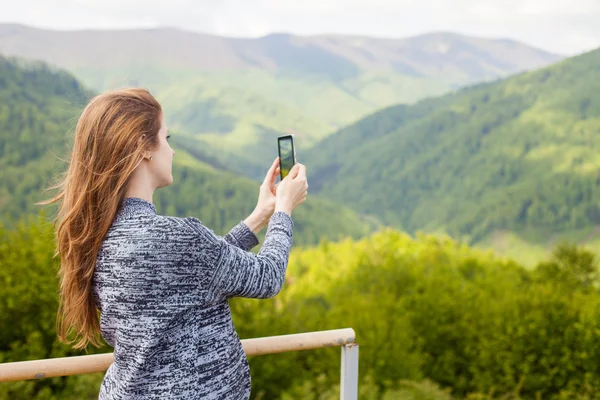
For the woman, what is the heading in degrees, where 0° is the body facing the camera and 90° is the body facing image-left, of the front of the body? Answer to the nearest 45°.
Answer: approximately 225°

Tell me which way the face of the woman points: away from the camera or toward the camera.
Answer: away from the camera
